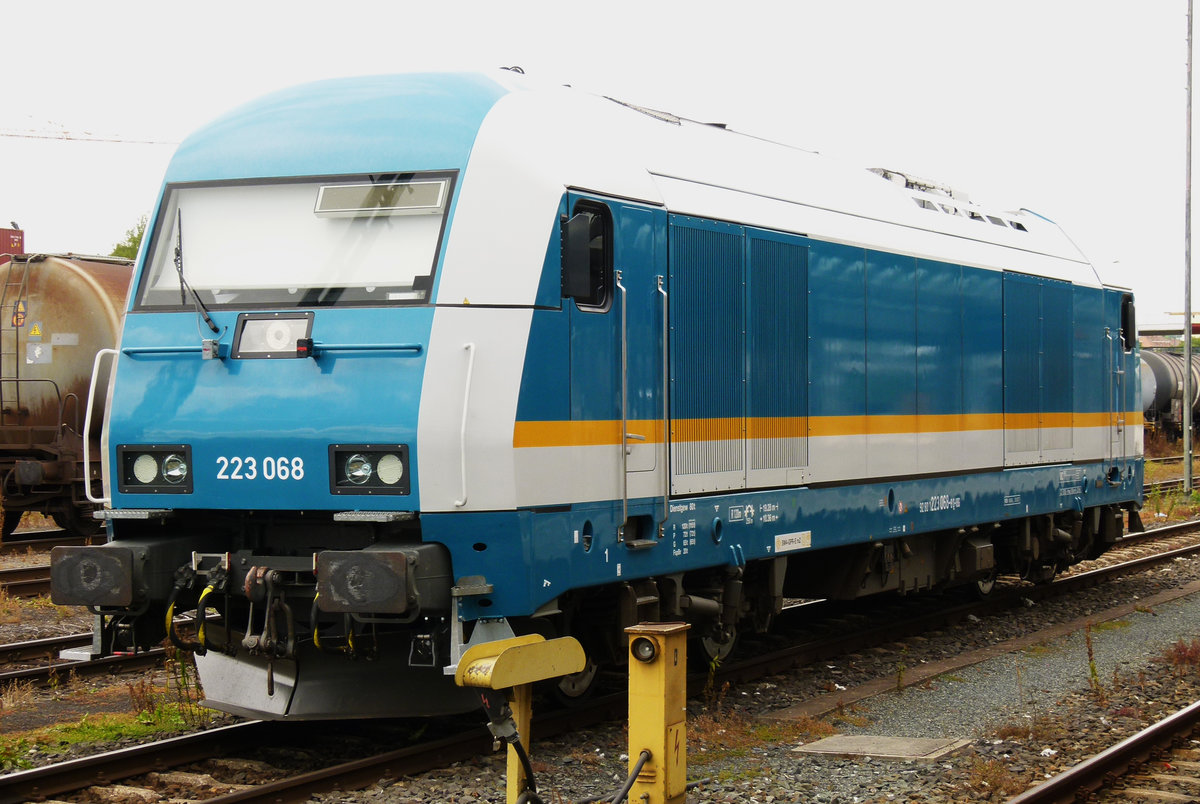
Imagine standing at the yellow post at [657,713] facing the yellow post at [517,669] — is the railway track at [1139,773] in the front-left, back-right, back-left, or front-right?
back-right

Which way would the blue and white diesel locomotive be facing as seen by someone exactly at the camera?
facing the viewer and to the left of the viewer

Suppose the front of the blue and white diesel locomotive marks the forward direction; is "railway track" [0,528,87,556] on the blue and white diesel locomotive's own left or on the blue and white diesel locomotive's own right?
on the blue and white diesel locomotive's own right

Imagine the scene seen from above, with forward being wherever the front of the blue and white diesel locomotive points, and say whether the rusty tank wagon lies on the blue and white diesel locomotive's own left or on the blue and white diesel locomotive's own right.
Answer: on the blue and white diesel locomotive's own right
